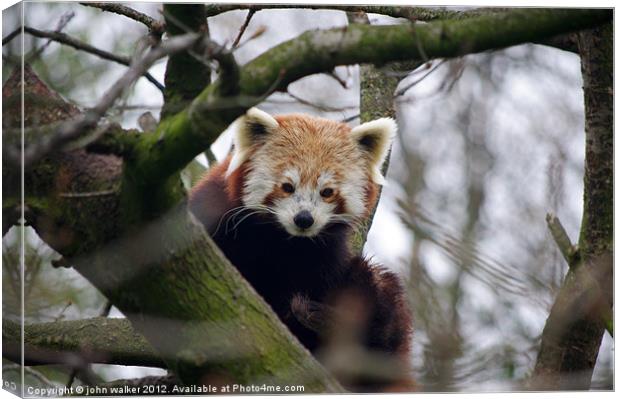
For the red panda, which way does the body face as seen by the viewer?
toward the camera

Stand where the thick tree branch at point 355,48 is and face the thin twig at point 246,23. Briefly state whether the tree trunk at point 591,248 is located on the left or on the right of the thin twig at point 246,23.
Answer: right

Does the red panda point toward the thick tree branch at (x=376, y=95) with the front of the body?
no

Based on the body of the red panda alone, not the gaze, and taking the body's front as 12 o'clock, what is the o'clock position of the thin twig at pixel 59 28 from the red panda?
The thin twig is roughly at 2 o'clock from the red panda.

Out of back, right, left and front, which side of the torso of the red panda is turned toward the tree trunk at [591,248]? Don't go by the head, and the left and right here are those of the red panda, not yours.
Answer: left

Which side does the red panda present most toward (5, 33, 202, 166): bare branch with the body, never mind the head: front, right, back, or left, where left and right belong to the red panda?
right

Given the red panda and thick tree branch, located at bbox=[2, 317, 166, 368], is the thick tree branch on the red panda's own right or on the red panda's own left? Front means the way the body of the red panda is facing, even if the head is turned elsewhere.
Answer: on the red panda's own right

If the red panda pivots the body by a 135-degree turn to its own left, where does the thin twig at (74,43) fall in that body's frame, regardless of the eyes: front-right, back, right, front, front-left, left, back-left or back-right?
back

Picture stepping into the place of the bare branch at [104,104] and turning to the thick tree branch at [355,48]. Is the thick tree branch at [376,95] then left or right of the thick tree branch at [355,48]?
left

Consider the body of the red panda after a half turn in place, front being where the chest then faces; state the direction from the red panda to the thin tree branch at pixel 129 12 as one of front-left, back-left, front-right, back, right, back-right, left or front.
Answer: left

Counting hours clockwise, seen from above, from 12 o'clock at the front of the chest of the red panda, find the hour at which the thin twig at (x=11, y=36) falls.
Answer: The thin twig is roughly at 2 o'clock from the red panda.
